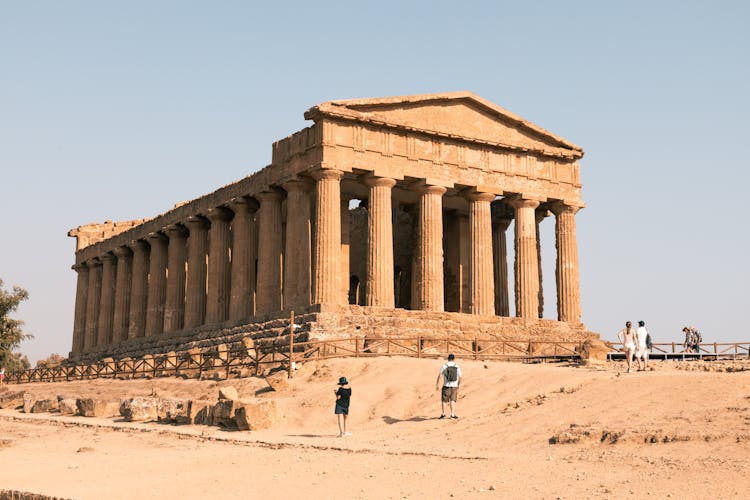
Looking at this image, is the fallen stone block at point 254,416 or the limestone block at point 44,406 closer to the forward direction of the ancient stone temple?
the fallen stone block

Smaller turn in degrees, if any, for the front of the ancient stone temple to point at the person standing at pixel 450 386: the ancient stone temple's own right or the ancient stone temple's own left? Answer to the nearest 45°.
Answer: approximately 45° to the ancient stone temple's own right

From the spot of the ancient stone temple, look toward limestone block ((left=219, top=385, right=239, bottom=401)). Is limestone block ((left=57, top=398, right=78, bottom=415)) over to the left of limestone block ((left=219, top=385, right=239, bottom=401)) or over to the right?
right

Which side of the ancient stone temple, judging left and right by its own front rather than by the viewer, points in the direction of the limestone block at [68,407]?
right

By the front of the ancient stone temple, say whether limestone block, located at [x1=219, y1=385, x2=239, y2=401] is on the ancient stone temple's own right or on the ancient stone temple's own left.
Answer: on the ancient stone temple's own right

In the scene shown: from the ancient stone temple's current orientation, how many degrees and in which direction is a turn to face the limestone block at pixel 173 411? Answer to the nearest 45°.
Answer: approximately 90° to its right

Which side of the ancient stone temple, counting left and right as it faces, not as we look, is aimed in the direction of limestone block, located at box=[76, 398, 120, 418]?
right

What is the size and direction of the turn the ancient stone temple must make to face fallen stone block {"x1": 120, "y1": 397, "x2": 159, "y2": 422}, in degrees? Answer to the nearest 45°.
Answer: approximately 90° to its right

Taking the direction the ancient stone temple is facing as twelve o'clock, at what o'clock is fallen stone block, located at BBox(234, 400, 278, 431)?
The fallen stone block is roughly at 2 o'clock from the ancient stone temple.

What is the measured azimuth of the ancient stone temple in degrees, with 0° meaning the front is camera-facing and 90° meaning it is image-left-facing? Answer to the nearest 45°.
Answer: approximately 315°
